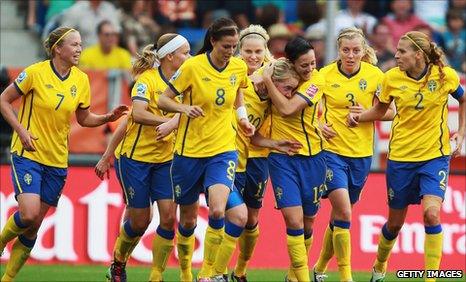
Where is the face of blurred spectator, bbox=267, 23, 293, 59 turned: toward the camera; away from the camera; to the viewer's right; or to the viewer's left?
toward the camera

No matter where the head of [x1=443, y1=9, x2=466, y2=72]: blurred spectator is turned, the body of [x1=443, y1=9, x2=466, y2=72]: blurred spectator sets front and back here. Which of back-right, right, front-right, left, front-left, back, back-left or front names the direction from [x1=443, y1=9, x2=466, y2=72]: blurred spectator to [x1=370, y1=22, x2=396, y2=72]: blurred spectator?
front-right

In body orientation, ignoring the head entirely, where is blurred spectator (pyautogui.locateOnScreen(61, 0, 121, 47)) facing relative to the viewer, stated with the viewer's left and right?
facing the viewer

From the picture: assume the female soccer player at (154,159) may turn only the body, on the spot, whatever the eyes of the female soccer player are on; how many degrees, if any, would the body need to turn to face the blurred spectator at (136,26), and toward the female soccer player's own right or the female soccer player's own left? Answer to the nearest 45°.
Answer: approximately 135° to the female soccer player's own left

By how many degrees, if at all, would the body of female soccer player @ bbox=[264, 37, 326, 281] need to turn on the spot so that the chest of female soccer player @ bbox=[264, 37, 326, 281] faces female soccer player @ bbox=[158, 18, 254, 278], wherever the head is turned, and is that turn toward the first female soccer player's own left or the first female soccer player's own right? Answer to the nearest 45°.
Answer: approximately 45° to the first female soccer player's own right

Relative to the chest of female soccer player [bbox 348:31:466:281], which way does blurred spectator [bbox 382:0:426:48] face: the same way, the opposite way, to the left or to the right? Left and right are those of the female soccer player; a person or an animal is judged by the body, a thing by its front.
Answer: the same way

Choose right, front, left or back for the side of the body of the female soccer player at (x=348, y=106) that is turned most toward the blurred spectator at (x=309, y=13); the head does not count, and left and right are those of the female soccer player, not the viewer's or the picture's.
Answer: back

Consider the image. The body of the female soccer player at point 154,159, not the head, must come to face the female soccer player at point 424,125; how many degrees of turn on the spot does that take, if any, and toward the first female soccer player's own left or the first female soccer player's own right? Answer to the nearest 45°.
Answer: approximately 45° to the first female soccer player's own left

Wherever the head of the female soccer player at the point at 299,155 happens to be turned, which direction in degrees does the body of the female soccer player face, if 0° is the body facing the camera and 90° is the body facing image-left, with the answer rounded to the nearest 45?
approximately 45°

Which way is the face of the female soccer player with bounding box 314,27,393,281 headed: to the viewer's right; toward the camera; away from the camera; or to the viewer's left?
toward the camera

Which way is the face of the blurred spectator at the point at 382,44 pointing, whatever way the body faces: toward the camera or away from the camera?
toward the camera

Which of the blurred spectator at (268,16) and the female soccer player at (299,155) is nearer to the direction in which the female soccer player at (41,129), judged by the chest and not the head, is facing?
the female soccer player

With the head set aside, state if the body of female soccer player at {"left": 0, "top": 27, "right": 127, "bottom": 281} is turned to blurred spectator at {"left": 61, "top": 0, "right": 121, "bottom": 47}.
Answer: no

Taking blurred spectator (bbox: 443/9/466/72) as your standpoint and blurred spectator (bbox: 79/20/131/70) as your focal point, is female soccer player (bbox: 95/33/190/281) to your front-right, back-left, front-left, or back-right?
front-left

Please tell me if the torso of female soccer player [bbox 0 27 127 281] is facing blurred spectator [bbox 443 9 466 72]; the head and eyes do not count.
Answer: no

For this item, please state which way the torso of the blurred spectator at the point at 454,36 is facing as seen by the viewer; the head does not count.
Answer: toward the camera

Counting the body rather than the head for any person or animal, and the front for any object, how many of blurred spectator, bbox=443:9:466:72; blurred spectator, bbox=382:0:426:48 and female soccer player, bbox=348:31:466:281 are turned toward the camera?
3

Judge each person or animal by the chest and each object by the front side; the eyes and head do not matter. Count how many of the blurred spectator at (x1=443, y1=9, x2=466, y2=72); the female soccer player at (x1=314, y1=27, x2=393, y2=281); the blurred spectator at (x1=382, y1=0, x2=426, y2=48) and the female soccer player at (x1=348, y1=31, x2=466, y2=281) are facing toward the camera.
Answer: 4

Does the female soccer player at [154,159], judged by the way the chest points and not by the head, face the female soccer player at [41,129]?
no
